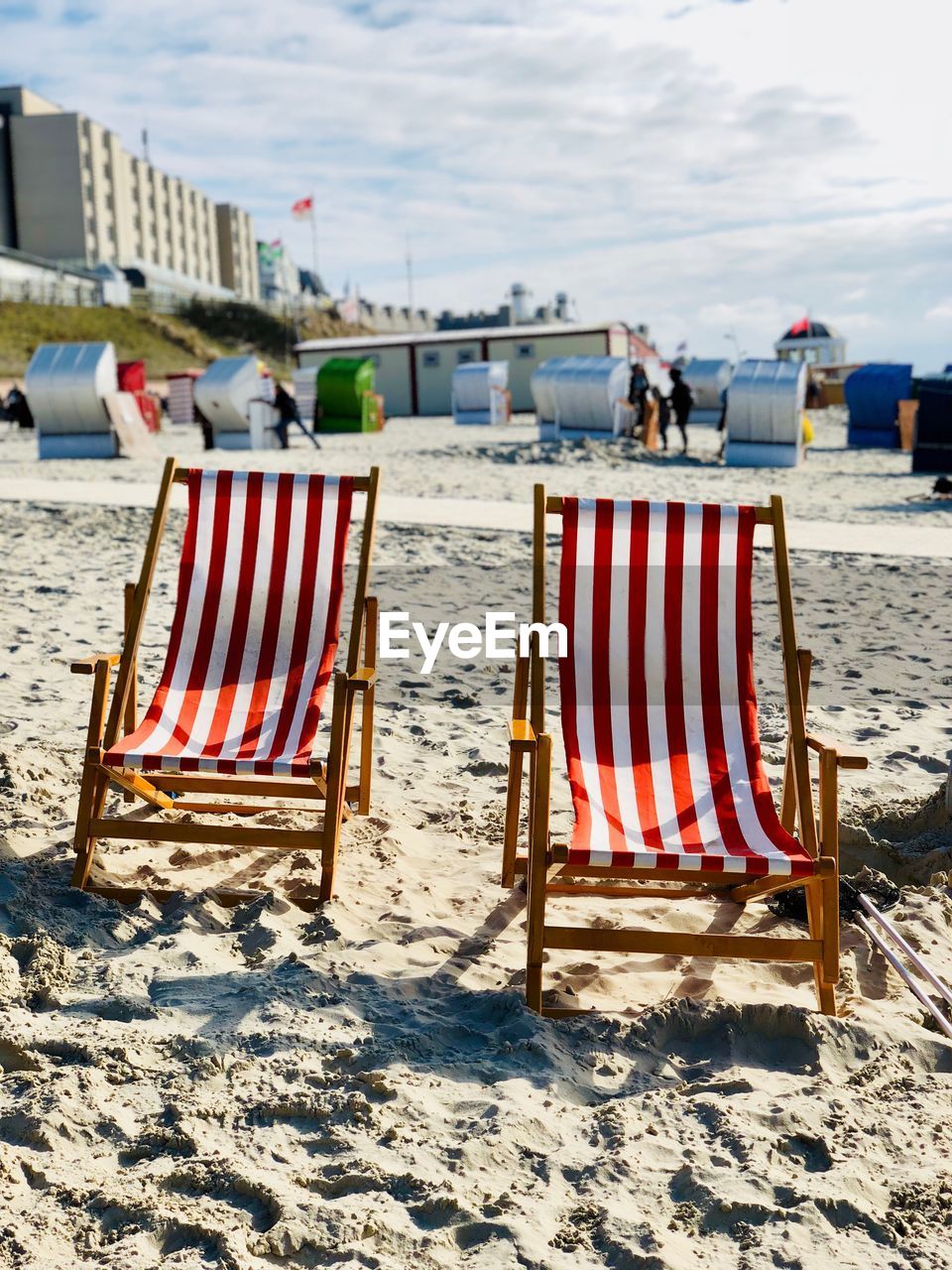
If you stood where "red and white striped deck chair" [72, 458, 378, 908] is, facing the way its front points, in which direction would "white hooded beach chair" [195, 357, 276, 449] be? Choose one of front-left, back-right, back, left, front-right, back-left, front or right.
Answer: back

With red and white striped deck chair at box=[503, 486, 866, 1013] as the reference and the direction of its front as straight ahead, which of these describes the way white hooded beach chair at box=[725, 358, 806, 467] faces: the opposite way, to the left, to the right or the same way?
the opposite way

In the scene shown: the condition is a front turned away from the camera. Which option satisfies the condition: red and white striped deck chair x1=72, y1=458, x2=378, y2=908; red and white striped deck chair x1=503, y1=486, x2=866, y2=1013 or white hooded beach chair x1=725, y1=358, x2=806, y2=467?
the white hooded beach chair

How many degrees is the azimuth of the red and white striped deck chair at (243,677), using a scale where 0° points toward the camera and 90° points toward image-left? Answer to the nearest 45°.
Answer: approximately 0°

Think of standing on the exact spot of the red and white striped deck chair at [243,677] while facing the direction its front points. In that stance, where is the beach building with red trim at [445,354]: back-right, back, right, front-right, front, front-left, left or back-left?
back

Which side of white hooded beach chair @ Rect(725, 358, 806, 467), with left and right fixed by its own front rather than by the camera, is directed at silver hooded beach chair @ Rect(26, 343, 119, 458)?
left

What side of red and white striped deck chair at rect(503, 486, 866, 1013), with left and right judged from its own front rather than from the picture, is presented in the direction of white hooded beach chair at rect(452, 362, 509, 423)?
back

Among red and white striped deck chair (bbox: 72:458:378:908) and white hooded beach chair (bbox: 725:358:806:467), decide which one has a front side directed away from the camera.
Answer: the white hooded beach chair

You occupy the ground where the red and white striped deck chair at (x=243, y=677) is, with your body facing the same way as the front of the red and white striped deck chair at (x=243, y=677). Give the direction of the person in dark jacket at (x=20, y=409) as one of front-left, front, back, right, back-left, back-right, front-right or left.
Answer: back

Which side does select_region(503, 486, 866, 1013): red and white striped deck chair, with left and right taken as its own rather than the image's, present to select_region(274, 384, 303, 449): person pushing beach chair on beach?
back

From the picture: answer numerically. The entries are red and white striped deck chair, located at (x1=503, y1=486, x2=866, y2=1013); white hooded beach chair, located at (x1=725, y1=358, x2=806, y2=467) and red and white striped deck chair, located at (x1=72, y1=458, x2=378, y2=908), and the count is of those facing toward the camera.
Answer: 2

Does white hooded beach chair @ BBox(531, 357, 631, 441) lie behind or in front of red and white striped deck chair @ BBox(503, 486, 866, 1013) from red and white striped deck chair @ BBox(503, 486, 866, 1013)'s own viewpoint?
behind

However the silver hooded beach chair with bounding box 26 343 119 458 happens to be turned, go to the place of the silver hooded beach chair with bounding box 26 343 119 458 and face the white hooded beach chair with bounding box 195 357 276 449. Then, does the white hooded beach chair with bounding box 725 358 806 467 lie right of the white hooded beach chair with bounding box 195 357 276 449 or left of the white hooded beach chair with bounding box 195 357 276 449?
right

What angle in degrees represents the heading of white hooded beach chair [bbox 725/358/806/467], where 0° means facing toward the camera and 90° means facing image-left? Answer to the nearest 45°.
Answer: approximately 180°

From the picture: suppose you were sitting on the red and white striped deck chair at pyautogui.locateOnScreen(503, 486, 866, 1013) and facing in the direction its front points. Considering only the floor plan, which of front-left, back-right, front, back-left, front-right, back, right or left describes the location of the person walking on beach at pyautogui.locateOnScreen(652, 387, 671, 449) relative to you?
back
